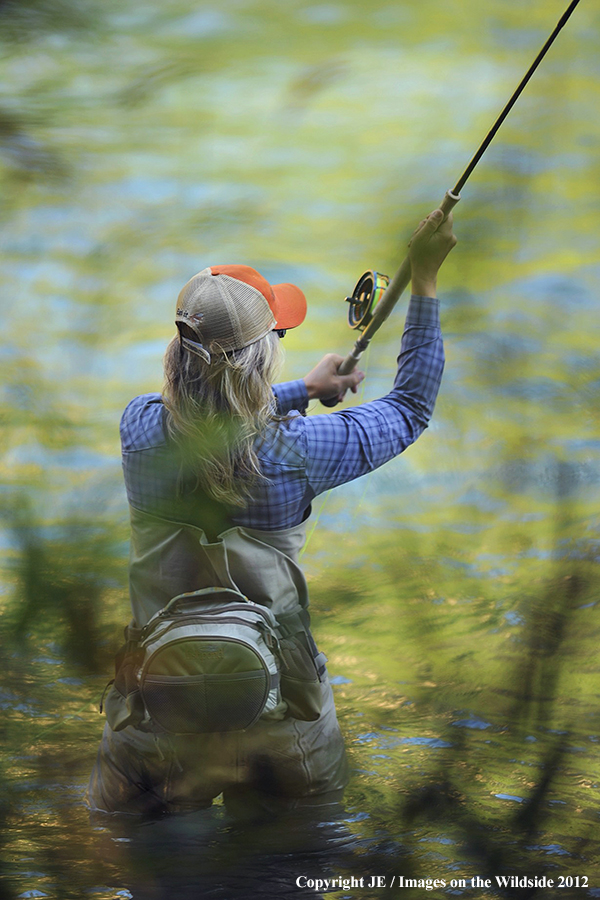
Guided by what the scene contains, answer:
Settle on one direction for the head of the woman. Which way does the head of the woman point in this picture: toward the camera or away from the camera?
away from the camera

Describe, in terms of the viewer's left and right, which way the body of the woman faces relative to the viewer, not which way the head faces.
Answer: facing away from the viewer and to the right of the viewer
